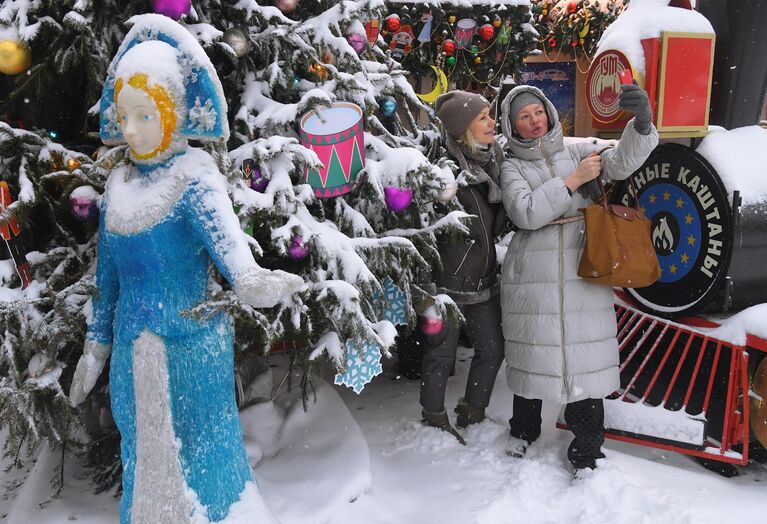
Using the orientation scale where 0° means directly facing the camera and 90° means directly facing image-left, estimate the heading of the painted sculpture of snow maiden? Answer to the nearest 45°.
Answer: approximately 45°

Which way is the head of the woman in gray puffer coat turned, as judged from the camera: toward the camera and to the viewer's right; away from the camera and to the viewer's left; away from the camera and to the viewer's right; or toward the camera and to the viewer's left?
toward the camera and to the viewer's right

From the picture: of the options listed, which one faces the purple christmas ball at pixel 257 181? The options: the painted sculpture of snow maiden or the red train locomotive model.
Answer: the red train locomotive model

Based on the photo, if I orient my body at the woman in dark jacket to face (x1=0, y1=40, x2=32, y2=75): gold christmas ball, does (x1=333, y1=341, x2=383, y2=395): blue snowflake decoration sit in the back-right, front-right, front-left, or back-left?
front-left

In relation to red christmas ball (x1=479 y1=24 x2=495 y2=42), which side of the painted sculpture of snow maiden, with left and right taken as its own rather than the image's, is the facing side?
back

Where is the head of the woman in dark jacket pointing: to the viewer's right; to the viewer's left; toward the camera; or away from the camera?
to the viewer's right

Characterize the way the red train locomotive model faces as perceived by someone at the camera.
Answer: facing the viewer and to the left of the viewer

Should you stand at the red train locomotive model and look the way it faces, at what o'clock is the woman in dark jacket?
The woman in dark jacket is roughly at 1 o'clock from the red train locomotive model.

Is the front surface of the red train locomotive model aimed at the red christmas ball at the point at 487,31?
no

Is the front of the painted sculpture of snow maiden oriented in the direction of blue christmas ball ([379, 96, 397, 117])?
no

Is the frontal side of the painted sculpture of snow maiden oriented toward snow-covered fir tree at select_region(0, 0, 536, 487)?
no

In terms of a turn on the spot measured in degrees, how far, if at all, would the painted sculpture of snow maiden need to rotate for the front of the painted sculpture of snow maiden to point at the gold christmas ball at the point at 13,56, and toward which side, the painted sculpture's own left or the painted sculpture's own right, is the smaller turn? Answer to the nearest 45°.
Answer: approximately 90° to the painted sculpture's own right

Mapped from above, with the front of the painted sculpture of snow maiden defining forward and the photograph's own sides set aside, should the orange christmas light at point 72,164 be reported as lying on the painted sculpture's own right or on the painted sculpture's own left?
on the painted sculpture's own right

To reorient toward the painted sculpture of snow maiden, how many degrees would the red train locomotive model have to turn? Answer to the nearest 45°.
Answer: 0° — it already faces it

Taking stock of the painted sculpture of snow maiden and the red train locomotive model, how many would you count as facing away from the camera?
0

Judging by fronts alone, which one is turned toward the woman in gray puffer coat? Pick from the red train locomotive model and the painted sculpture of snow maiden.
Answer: the red train locomotive model

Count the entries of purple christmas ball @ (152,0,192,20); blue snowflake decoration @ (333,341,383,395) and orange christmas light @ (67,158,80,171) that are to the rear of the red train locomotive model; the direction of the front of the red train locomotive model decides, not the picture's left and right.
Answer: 0

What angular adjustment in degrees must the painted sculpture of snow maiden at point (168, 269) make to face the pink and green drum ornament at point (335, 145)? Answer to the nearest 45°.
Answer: approximately 180°

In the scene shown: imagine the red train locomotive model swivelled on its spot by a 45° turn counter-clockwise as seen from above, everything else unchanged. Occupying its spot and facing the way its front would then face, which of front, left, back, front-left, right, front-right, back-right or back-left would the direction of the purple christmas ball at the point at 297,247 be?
front-right
